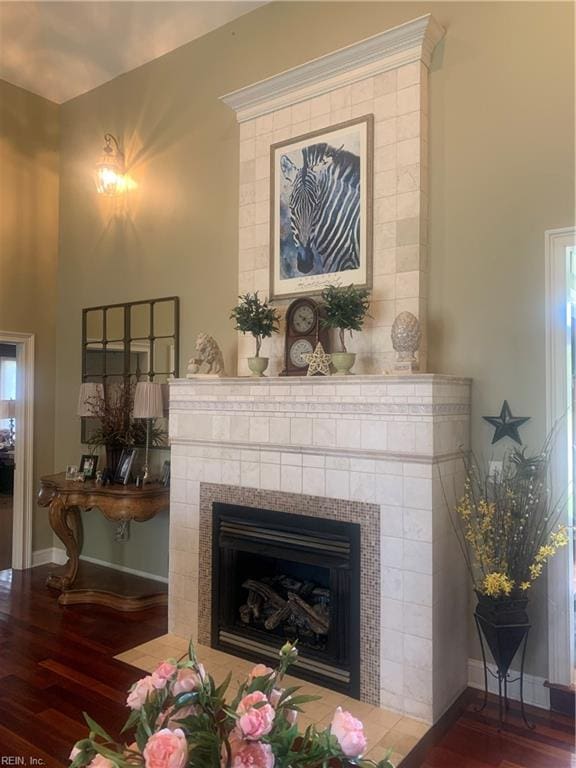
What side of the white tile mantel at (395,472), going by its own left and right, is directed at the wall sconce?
right

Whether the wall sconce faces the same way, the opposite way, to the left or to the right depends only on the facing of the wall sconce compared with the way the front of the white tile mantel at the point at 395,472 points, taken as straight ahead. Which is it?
the same way

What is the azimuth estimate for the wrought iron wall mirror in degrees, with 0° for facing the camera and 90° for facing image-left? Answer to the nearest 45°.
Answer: approximately 45°

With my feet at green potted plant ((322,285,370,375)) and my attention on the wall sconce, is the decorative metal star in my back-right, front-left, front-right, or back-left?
back-right

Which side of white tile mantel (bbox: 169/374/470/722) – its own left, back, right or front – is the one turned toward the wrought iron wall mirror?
right

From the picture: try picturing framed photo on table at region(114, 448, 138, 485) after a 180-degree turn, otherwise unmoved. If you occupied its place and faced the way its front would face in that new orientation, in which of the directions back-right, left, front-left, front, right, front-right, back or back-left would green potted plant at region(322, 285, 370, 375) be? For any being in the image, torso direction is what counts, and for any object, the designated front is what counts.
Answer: right

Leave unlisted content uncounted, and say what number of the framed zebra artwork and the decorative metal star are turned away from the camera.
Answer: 0

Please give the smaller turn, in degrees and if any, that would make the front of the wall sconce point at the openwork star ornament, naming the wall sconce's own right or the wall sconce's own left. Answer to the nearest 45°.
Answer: approximately 90° to the wall sconce's own left

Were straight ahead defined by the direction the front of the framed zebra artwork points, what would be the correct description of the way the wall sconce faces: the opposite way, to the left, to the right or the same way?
the same way

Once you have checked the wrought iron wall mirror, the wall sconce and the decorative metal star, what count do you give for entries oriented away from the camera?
0

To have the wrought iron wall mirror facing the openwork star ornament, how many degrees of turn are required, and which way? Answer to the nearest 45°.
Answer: approximately 90° to its left

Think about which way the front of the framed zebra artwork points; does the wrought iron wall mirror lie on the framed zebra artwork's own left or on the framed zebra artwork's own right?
on the framed zebra artwork's own right

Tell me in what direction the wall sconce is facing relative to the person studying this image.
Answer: facing the viewer and to the left of the viewer

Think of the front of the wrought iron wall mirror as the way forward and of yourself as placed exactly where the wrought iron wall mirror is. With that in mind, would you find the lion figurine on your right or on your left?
on your left

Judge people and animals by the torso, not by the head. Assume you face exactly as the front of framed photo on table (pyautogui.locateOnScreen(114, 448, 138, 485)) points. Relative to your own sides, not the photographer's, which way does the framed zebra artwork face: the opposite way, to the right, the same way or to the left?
the same way

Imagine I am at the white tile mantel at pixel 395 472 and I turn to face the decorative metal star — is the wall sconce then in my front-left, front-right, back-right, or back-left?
back-left

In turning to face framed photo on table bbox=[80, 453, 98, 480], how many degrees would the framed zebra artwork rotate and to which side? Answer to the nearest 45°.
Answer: approximately 90° to its right

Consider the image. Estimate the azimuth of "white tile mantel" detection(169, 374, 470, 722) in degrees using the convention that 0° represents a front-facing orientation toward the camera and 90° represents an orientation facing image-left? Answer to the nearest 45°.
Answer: approximately 45°
